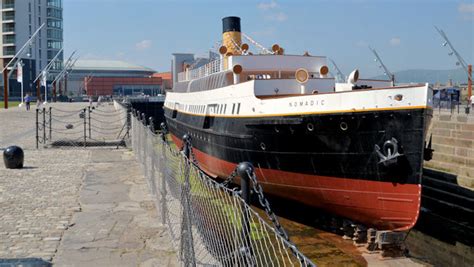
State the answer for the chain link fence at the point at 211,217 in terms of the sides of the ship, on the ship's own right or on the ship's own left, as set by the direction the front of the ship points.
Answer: on the ship's own right

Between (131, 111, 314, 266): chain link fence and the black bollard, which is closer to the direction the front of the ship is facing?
the chain link fence

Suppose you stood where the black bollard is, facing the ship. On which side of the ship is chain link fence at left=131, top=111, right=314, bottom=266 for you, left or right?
right

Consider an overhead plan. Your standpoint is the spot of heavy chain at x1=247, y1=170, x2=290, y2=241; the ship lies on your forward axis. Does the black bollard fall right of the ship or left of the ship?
left

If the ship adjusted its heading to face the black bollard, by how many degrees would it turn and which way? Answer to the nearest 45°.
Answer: approximately 135° to its right

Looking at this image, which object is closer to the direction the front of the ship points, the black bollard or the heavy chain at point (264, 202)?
the heavy chain

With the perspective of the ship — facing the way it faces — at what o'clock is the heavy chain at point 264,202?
The heavy chain is roughly at 2 o'clock from the ship.
